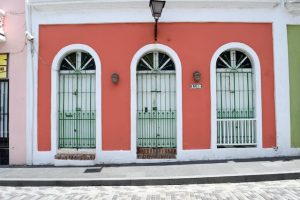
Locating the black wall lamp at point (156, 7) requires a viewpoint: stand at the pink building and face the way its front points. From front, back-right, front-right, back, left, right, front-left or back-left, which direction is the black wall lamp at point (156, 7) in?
front-left

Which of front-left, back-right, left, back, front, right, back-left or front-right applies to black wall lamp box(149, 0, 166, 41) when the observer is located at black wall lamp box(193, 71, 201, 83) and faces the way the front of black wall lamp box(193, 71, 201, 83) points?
front-right

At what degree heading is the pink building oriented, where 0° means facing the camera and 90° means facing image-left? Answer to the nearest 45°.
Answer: approximately 0°

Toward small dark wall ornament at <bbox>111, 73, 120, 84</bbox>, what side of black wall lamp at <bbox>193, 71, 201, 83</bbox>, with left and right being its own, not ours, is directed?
right

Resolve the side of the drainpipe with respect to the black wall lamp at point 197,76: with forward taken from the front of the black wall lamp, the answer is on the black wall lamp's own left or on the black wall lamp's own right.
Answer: on the black wall lamp's own right

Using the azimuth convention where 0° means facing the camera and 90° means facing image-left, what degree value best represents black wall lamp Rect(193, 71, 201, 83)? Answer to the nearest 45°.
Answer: approximately 0°

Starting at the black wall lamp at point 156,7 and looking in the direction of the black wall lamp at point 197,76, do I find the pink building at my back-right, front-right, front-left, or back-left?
back-left

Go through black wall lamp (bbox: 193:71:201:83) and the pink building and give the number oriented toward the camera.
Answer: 2

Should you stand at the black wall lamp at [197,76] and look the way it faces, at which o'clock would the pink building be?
The pink building is roughly at 3 o'clock from the black wall lamp.
